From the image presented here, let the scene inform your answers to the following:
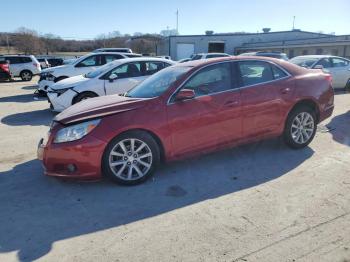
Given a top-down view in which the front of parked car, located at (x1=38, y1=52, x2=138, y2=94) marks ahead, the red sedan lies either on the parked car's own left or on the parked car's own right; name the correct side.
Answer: on the parked car's own left

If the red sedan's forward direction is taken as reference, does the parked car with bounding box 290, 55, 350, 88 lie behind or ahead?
behind

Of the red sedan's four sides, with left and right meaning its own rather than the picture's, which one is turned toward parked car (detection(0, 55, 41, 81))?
right

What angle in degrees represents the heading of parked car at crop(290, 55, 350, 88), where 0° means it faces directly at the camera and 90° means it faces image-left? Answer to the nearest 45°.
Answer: approximately 45°

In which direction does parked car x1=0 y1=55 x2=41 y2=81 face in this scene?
to the viewer's left

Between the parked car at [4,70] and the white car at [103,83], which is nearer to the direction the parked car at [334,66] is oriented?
the white car
